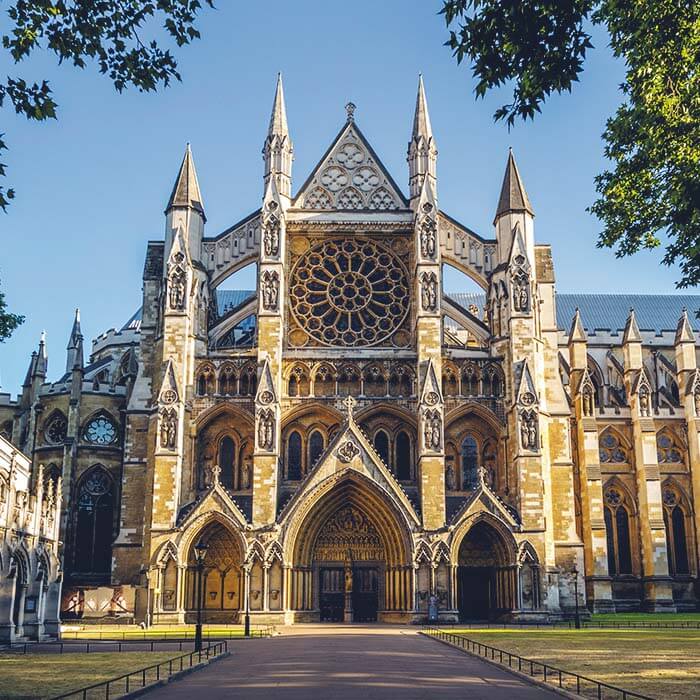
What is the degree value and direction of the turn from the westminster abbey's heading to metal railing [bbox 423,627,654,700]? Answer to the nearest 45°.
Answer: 0° — it already faces it

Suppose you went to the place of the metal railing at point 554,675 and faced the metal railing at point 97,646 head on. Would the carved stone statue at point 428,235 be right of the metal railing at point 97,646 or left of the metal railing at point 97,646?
right

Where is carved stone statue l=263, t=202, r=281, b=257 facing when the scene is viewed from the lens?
facing the viewer

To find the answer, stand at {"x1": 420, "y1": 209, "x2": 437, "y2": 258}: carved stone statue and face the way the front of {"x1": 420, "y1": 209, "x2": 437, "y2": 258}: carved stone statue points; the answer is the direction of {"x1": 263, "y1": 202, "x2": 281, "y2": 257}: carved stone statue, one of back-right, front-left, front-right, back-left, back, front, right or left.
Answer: right

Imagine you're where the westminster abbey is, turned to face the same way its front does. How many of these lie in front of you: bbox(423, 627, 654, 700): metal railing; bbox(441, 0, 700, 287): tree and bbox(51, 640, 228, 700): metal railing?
3

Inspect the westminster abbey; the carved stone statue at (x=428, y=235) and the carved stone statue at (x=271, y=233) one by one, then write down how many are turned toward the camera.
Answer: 3

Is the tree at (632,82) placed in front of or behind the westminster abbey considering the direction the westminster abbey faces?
in front

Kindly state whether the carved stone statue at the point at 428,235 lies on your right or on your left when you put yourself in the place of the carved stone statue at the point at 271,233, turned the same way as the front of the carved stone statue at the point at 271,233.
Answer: on your left

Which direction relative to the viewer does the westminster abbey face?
toward the camera

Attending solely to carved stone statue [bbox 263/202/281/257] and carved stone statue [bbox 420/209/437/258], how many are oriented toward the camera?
2

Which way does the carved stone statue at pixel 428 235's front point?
toward the camera

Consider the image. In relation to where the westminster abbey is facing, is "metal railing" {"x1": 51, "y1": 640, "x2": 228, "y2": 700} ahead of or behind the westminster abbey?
ahead
